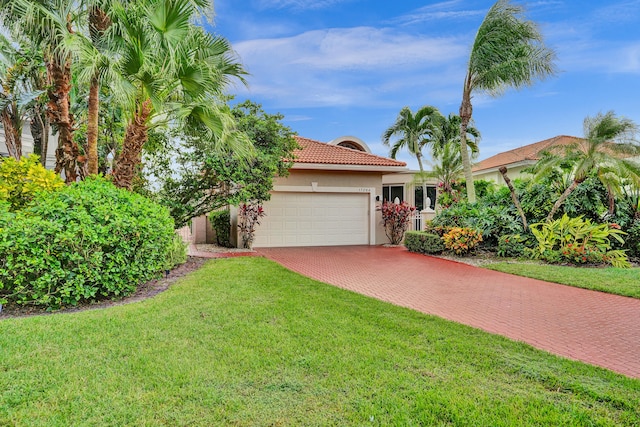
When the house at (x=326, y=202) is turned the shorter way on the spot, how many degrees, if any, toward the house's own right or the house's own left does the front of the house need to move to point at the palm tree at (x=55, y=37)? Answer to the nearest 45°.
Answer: approximately 45° to the house's own right

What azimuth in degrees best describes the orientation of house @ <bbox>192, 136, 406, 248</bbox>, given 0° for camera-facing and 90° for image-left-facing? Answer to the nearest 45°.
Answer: approximately 0°

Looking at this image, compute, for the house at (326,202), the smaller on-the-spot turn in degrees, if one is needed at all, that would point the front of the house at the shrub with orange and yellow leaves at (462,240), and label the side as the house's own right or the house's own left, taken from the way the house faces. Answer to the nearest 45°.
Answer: approximately 45° to the house's own left

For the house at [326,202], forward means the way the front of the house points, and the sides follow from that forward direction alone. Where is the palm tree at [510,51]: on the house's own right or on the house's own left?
on the house's own left

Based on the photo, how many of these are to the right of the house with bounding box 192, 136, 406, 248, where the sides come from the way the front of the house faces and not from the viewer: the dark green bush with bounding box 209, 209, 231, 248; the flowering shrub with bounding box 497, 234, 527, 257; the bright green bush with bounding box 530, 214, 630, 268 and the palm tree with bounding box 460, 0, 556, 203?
1

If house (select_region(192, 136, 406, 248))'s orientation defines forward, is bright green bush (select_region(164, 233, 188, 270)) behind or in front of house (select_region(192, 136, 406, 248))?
in front

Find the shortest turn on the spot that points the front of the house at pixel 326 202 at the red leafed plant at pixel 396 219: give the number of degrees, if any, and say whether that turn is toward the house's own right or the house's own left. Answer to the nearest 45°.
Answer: approximately 90° to the house's own left

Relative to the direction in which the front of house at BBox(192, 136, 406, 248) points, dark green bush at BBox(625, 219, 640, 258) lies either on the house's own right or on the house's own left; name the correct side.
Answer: on the house's own left

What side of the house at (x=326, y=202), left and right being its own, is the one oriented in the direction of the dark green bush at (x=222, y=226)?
right

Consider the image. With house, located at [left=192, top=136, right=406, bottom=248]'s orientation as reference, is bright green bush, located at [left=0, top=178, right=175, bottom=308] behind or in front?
in front

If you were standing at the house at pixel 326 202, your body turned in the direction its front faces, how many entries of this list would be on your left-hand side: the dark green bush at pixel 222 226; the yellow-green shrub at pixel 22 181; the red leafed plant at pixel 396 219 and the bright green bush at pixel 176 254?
1

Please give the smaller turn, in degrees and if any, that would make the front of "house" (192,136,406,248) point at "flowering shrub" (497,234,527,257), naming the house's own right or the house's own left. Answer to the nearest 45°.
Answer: approximately 45° to the house's own left

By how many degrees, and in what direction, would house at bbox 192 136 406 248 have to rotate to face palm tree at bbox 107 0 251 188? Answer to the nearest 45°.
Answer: approximately 45° to its right

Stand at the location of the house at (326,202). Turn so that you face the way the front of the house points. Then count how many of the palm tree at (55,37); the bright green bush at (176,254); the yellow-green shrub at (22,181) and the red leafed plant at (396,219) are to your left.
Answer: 1
